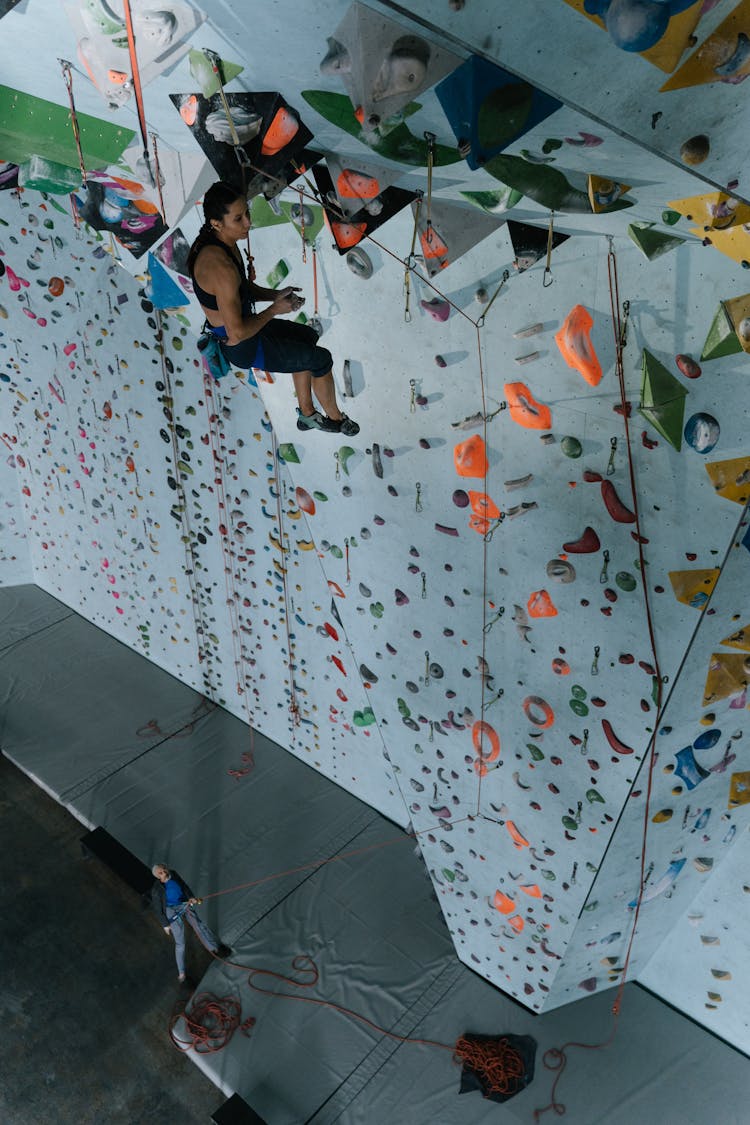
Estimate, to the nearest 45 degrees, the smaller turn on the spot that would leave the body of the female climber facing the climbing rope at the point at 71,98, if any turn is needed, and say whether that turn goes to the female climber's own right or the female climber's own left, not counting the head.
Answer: approximately 135° to the female climber's own left

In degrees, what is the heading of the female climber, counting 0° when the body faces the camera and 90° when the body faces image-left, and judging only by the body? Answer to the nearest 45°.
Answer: approximately 270°
